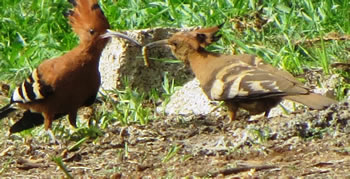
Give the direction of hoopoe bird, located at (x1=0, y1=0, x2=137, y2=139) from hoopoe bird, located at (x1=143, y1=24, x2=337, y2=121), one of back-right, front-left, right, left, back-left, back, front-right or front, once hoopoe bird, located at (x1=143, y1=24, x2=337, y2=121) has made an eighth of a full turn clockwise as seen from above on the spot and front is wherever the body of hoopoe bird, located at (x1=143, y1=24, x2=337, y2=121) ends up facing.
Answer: front-left

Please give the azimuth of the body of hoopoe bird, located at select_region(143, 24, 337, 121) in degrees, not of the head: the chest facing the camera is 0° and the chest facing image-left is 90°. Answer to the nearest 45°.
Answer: approximately 90°
